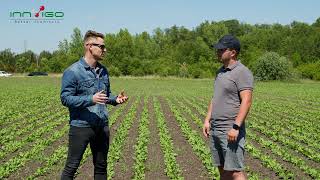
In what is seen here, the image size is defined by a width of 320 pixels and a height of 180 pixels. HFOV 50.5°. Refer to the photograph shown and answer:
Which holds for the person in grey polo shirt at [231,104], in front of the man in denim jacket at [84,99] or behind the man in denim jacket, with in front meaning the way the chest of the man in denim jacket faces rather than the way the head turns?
in front

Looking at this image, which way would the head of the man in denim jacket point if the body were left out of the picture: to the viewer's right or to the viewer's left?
to the viewer's right

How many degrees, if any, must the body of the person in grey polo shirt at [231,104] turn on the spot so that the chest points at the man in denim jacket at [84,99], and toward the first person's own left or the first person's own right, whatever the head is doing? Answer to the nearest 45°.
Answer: approximately 45° to the first person's own right

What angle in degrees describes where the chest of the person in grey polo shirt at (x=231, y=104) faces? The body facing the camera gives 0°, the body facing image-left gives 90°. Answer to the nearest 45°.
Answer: approximately 45°

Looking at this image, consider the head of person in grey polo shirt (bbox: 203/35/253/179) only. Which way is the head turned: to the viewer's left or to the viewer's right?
to the viewer's left

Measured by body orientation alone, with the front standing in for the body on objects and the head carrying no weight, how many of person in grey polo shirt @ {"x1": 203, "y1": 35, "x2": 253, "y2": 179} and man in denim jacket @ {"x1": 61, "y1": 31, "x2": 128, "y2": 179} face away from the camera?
0

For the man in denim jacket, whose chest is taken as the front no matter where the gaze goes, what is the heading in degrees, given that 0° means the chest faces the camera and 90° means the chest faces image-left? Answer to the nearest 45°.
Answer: approximately 315°
